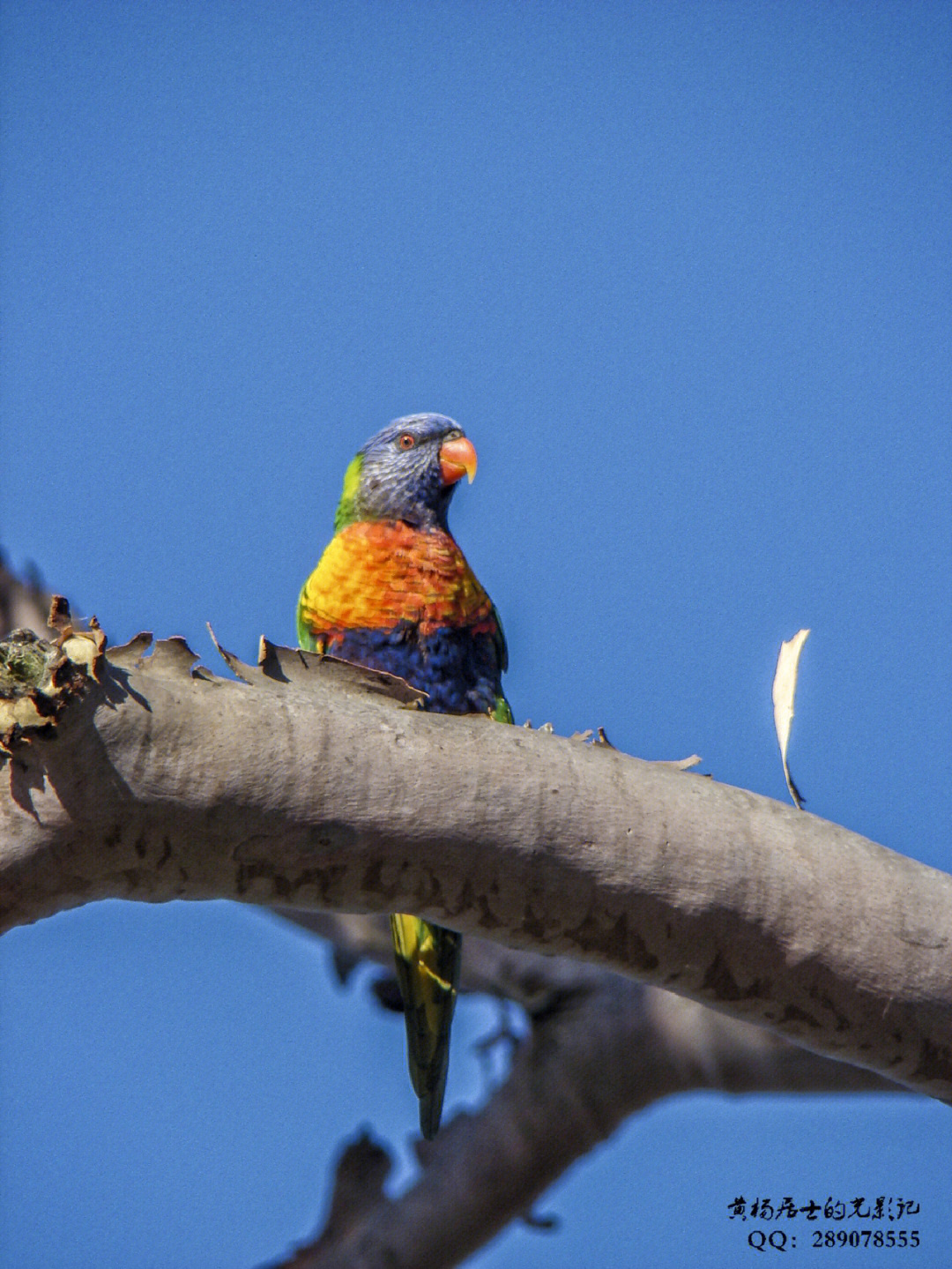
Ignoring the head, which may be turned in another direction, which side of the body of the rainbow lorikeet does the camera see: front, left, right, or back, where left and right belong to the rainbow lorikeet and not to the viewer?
front
